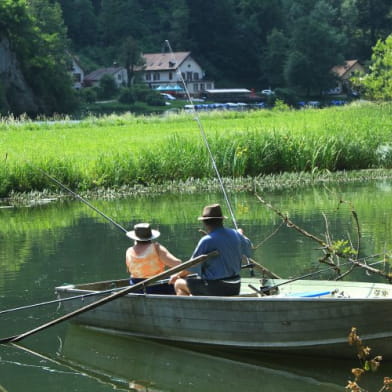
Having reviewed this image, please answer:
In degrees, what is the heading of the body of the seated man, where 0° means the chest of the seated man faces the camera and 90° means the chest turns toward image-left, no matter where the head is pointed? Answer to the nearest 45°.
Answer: approximately 135°

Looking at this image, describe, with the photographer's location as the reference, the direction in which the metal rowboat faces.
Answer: facing to the left of the viewer

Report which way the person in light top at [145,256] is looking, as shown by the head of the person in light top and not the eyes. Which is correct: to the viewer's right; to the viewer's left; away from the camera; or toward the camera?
away from the camera
